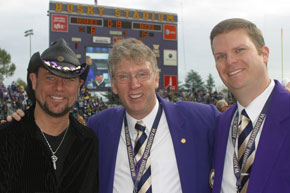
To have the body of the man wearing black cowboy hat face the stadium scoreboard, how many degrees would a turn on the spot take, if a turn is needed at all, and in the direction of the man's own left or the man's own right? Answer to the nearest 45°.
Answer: approximately 180°

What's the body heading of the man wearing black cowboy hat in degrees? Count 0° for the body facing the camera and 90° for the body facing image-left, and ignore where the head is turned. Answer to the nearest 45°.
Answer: approximately 0°

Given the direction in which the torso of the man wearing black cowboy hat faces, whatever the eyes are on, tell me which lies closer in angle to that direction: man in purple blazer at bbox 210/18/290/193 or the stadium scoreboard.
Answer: the man in purple blazer

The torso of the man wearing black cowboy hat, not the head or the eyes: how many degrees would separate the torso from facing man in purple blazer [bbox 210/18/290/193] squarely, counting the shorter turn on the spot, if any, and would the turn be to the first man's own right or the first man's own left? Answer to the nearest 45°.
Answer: approximately 45° to the first man's own left

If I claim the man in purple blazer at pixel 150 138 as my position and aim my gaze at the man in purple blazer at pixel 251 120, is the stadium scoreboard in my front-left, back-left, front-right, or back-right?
back-left

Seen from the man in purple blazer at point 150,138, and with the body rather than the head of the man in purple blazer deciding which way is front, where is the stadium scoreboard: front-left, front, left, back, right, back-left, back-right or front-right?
back

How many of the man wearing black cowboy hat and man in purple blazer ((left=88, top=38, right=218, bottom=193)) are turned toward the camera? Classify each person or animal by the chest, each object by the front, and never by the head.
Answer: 2

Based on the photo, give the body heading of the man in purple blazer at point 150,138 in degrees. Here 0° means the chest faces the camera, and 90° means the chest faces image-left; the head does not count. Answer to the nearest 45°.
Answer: approximately 0°

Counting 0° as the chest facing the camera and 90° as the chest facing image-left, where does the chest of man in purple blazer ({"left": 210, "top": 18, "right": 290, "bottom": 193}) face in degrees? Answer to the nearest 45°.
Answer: approximately 45°
